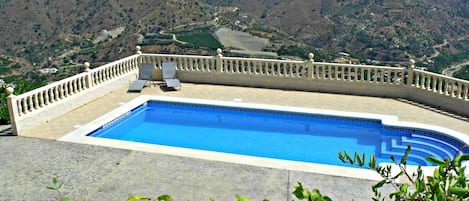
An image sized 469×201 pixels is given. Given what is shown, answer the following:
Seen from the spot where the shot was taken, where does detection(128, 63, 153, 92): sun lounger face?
facing the viewer and to the left of the viewer

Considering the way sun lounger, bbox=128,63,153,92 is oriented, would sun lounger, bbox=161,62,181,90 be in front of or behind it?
behind

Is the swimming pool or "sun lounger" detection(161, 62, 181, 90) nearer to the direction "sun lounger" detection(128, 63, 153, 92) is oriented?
the swimming pool

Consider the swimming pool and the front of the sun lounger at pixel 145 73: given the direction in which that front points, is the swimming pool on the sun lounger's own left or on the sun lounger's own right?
on the sun lounger's own left
